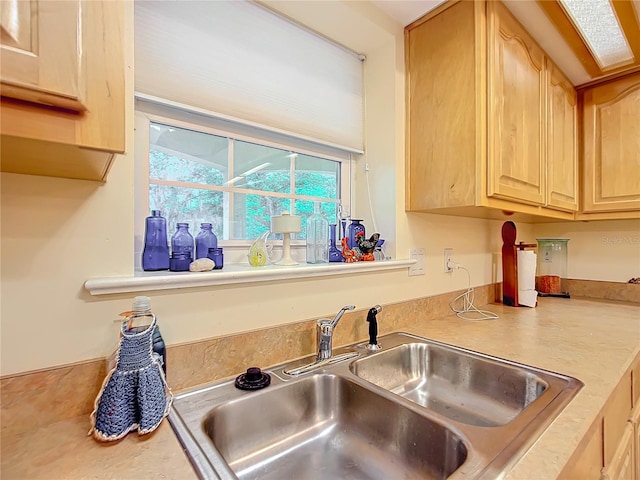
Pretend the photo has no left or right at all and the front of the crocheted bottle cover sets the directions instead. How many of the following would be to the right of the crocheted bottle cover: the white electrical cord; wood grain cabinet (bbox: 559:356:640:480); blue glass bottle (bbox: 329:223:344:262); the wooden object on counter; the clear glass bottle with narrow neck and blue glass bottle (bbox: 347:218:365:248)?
0

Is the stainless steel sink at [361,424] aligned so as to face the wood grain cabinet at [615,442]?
no

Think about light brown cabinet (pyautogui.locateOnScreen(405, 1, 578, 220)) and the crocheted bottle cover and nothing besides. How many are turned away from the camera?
0

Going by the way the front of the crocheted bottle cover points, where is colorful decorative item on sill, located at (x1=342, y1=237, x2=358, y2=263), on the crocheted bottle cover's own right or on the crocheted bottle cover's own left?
on the crocheted bottle cover's own left

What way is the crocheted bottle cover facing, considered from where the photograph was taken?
facing the viewer

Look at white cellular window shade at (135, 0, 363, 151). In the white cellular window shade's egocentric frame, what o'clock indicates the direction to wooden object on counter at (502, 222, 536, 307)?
The wooden object on counter is roughly at 10 o'clock from the white cellular window shade.

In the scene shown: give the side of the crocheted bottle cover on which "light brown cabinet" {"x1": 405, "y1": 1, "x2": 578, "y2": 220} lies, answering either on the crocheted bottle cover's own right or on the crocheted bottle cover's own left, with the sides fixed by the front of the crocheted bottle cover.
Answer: on the crocheted bottle cover's own left

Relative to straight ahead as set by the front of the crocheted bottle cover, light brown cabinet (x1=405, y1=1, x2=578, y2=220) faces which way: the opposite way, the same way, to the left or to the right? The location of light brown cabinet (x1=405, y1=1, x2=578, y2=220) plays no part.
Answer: the same way

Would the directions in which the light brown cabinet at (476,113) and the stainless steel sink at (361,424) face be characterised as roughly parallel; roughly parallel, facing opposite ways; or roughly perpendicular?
roughly parallel

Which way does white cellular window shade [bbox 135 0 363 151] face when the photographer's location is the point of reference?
facing the viewer and to the right of the viewer

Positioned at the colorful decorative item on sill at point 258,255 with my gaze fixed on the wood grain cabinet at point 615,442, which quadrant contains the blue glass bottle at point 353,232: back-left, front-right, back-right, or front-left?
front-left

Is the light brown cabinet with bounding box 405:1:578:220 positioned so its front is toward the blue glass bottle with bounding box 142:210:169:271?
no

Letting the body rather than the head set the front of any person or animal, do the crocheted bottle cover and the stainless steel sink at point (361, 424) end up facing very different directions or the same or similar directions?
same or similar directions

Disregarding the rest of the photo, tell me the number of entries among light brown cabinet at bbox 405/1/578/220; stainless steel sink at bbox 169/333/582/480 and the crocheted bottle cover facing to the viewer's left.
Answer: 0

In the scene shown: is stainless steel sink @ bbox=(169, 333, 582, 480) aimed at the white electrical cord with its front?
no
